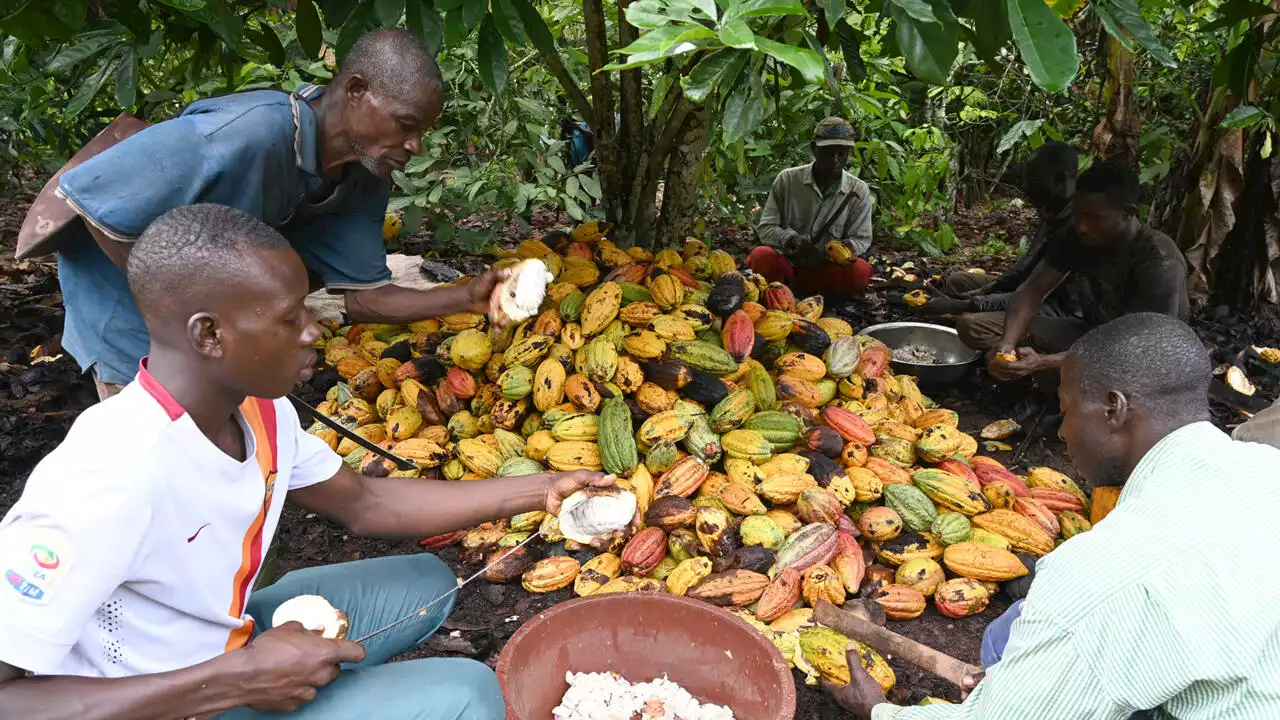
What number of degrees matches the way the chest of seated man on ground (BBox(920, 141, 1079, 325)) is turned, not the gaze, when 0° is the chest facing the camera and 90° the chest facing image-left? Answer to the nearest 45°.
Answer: approximately 90°

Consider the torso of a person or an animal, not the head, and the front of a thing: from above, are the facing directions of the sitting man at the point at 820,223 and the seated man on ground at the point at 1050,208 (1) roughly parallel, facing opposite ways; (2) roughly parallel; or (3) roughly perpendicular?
roughly perpendicular

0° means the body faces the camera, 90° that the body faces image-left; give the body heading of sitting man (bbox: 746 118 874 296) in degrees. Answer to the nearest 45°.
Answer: approximately 0°

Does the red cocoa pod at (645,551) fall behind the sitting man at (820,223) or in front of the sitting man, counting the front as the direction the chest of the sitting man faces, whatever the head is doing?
in front

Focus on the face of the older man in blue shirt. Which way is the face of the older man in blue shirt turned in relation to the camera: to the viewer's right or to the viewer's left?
to the viewer's right

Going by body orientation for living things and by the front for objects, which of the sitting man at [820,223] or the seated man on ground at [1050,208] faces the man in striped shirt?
the sitting man

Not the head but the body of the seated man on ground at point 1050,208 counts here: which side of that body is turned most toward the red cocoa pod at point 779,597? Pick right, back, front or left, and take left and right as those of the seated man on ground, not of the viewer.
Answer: left

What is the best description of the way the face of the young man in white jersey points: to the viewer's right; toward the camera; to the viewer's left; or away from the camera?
to the viewer's right

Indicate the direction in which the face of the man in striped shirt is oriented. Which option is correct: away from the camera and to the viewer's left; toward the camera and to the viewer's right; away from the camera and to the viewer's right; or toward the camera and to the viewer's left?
away from the camera and to the viewer's left

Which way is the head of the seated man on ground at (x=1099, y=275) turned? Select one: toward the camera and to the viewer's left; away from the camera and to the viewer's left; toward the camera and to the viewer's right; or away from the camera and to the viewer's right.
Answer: toward the camera and to the viewer's left

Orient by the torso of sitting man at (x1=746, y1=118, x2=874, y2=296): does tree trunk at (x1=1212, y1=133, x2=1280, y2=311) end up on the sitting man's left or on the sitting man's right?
on the sitting man's left

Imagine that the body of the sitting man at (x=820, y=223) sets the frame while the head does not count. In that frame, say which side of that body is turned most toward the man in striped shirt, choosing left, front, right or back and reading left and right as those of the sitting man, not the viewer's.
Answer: front
